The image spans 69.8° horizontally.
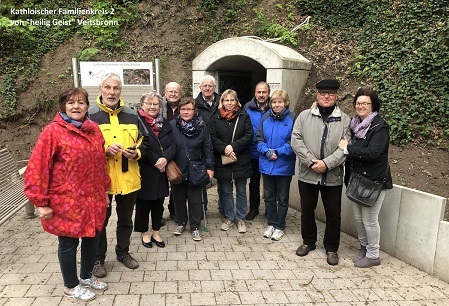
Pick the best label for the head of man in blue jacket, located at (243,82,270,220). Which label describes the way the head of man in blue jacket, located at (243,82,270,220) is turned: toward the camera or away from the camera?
toward the camera

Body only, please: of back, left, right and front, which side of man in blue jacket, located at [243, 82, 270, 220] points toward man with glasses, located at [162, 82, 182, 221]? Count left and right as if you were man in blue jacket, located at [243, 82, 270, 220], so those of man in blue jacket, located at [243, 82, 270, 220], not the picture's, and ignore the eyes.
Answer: right

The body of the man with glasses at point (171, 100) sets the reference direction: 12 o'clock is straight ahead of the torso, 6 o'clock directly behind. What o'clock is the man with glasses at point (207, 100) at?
the man with glasses at point (207, 100) is roughly at 9 o'clock from the man with glasses at point (171, 100).

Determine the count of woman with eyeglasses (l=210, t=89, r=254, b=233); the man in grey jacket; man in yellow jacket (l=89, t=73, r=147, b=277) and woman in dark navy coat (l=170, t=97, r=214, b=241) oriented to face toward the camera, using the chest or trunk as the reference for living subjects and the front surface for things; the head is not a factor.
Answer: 4

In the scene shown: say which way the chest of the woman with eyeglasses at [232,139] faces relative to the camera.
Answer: toward the camera

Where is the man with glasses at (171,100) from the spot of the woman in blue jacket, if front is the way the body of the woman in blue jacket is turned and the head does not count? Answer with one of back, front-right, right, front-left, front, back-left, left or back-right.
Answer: right

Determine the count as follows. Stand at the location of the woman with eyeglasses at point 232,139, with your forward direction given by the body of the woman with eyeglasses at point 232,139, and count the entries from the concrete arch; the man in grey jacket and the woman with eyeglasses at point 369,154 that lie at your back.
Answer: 1

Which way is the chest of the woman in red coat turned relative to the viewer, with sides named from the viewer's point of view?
facing the viewer and to the right of the viewer

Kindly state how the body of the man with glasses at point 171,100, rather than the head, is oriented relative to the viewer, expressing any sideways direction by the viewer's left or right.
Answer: facing the viewer

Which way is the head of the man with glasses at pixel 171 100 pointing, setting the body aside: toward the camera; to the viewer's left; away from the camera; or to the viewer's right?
toward the camera

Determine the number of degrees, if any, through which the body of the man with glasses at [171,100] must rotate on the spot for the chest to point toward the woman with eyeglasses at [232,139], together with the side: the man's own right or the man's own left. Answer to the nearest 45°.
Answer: approximately 45° to the man's own left

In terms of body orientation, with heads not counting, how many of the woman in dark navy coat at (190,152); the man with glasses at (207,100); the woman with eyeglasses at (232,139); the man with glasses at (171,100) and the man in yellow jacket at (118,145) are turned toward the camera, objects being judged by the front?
5

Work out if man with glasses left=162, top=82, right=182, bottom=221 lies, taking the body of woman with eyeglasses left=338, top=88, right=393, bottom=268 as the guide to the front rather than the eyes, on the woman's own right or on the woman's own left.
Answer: on the woman's own right

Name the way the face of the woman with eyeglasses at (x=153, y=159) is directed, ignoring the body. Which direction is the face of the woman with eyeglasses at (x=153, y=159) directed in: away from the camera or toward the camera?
toward the camera

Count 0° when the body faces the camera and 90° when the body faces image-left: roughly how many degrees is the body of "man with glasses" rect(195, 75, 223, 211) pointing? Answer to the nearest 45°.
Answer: approximately 0°
